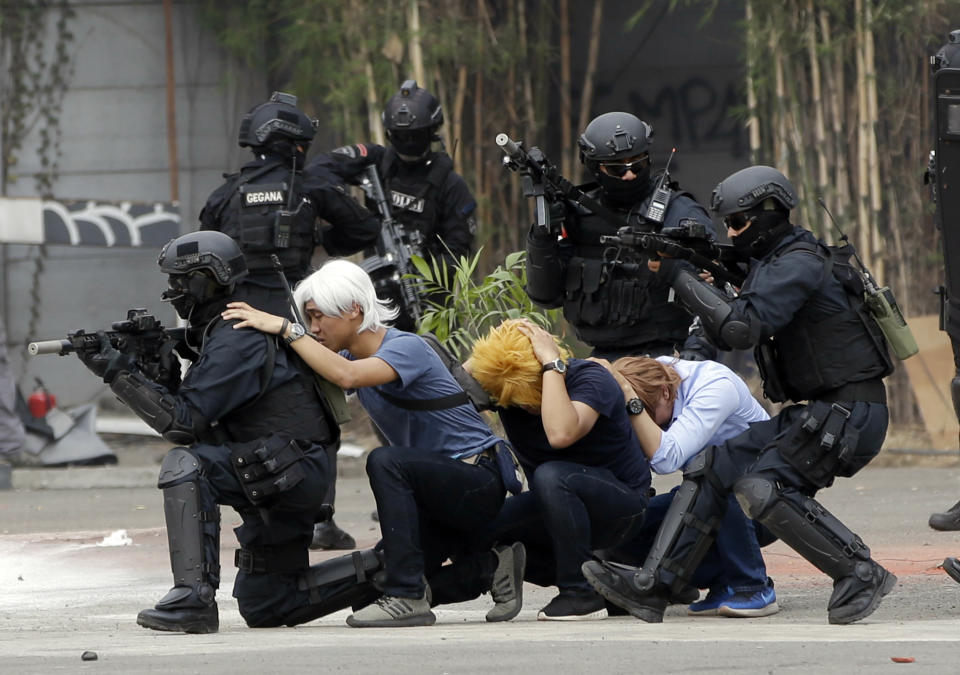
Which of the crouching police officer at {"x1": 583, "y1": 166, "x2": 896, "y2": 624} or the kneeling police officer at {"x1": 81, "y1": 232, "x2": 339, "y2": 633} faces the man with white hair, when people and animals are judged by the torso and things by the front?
the crouching police officer at {"x1": 583, "y1": 166, "x2": 896, "y2": 624}

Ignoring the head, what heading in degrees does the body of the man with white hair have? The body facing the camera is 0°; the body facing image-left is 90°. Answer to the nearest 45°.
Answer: approximately 90°

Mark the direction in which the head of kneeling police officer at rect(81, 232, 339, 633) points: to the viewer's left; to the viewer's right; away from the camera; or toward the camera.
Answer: to the viewer's left

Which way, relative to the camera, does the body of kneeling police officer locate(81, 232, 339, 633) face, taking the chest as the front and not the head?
to the viewer's left

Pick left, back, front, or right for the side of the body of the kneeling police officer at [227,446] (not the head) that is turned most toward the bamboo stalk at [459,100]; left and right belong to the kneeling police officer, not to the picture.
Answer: right

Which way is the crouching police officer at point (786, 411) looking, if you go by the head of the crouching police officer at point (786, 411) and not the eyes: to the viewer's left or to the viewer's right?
to the viewer's left

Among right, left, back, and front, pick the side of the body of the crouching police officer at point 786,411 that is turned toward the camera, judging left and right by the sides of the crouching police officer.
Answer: left

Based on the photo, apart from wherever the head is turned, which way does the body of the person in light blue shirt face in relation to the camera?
to the viewer's left

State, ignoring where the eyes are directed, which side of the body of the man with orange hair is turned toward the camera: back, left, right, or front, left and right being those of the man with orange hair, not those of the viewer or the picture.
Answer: left

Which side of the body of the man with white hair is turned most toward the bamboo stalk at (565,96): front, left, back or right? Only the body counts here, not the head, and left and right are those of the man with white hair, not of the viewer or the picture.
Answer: right
